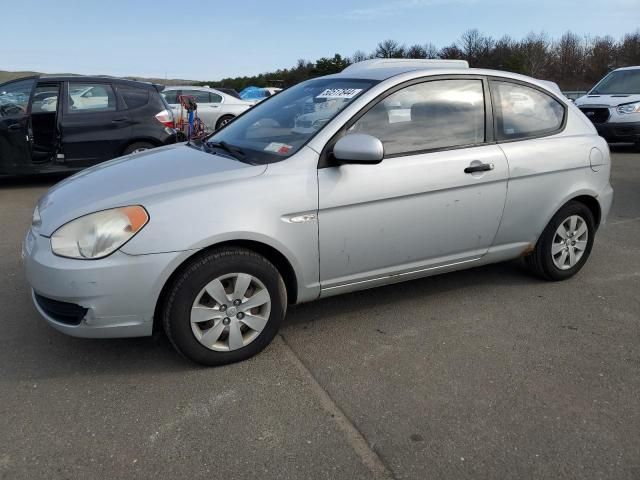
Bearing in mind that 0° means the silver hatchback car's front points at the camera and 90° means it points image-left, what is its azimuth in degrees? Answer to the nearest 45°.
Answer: approximately 45°

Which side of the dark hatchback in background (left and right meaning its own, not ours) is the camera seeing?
left

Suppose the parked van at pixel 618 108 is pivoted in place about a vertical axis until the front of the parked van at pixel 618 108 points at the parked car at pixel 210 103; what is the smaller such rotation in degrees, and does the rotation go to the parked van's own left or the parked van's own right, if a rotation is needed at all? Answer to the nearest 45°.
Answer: approximately 45° to the parked van's own right

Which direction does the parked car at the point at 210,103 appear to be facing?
to the viewer's left

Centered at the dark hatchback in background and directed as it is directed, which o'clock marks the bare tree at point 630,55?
The bare tree is roughly at 5 o'clock from the dark hatchback in background.

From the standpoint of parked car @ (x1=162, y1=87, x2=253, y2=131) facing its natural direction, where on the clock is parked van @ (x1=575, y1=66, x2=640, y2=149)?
parked van @ (x1=575, y1=66, x2=640, y2=149) is roughly at 7 o'clock from parked car @ (x1=162, y1=87, x2=253, y2=131).

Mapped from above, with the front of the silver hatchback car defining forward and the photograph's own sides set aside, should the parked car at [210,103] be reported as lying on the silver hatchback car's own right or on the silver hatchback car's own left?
on the silver hatchback car's own right

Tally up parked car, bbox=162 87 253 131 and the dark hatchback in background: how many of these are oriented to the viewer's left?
2

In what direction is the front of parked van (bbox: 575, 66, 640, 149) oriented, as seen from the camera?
facing the viewer and to the left of the viewer

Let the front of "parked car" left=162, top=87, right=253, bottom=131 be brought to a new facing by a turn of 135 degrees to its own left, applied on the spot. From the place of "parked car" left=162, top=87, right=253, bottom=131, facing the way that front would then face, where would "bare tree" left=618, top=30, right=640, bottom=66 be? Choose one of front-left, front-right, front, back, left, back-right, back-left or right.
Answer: left

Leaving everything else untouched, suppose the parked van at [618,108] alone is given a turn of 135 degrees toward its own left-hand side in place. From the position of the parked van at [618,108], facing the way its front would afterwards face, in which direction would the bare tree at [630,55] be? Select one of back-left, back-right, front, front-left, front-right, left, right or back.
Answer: left

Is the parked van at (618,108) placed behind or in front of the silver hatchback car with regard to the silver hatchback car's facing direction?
behind

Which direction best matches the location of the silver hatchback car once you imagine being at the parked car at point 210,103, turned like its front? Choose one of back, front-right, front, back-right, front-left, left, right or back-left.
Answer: left
